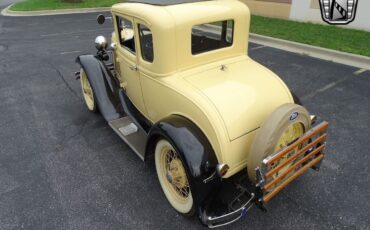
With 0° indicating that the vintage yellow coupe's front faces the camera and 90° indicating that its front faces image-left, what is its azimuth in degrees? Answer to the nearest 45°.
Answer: approximately 135°
